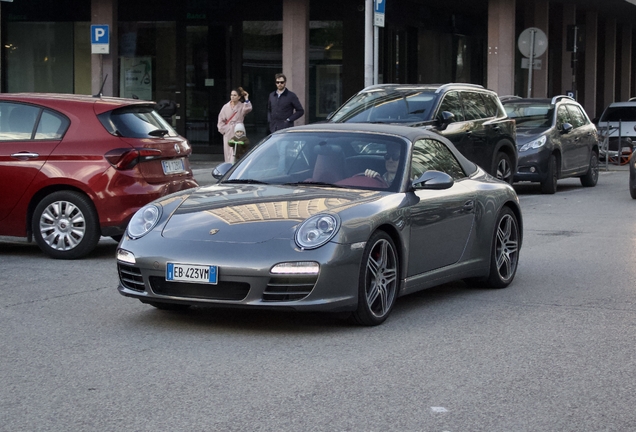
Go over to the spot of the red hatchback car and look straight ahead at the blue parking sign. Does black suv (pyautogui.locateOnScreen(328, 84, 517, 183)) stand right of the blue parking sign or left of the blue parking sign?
right

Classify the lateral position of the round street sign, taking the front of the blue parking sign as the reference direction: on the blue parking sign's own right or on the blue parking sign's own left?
on the blue parking sign's own left

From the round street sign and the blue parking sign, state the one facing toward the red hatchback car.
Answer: the blue parking sign

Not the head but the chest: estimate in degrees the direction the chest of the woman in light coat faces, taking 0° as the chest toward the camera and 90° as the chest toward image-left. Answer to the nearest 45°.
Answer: approximately 45°

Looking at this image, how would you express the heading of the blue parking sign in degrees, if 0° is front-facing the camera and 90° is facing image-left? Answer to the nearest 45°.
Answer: approximately 0°

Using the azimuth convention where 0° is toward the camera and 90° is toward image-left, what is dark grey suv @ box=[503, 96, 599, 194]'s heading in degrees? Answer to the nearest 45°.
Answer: approximately 45°

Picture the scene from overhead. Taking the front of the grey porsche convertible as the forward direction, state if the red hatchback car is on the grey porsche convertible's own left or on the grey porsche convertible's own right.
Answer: on the grey porsche convertible's own right

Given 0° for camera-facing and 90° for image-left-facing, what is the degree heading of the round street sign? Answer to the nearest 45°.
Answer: approximately 180°

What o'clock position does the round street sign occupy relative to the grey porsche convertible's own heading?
The round street sign is roughly at 5 o'clock from the grey porsche convertible.

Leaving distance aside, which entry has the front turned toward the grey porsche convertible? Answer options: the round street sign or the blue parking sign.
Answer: the blue parking sign

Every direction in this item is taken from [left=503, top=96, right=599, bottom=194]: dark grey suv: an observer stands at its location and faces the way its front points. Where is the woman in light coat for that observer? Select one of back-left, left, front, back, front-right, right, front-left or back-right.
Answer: front-right

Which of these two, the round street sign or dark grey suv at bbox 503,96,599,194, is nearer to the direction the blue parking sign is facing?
the dark grey suv

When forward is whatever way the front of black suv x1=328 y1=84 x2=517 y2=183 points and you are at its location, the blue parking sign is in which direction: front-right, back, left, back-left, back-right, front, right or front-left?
right

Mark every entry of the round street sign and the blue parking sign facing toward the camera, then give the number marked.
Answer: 1
